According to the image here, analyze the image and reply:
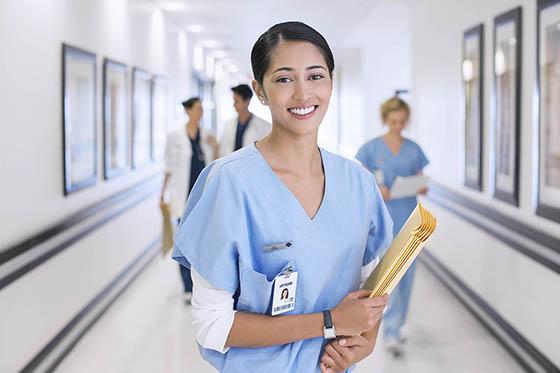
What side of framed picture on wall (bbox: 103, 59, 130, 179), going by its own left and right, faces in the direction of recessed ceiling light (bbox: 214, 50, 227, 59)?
left

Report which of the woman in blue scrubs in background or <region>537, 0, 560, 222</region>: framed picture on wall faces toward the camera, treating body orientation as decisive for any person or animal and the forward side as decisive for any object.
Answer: the woman in blue scrubs in background

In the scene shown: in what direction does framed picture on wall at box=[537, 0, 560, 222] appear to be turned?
to the viewer's left

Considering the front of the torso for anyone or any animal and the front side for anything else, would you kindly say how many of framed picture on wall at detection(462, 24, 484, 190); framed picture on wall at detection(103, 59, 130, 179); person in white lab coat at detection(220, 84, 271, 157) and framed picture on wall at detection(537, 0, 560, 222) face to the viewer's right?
1

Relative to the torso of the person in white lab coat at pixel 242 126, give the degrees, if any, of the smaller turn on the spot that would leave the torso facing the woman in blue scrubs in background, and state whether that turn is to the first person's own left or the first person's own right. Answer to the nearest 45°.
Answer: approximately 90° to the first person's own left

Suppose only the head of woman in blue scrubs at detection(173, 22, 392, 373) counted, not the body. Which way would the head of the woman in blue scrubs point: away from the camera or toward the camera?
toward the camera

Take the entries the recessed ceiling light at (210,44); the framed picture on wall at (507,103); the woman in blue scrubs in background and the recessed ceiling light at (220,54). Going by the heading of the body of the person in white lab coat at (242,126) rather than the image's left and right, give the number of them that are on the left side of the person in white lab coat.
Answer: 2

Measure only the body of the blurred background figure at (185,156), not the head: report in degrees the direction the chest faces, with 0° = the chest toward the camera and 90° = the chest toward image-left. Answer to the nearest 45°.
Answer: approximately 315°

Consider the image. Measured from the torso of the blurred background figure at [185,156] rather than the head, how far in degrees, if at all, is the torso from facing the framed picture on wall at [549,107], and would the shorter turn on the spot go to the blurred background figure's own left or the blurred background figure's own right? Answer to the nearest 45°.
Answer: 0° — they already face it

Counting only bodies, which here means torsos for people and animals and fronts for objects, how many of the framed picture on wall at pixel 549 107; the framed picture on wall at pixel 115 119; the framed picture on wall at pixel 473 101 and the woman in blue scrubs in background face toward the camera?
1

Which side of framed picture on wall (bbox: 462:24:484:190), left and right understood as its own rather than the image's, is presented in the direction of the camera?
left
